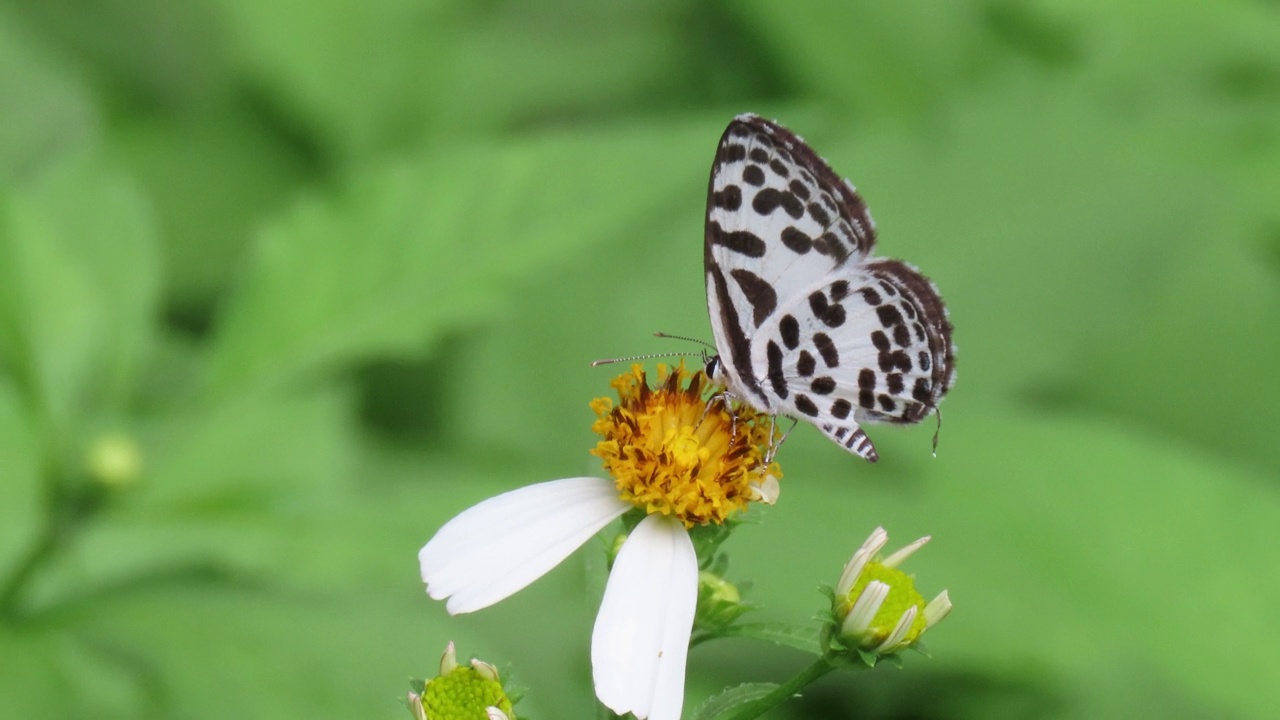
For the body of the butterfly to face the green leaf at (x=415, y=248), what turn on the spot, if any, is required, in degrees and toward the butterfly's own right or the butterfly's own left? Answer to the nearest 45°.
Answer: approximately 45° to the butterfly's own right

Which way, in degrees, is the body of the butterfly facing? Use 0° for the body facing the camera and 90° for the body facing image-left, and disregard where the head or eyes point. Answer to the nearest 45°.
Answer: approximately 90°

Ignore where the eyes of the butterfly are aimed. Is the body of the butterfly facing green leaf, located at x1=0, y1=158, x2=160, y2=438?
yes

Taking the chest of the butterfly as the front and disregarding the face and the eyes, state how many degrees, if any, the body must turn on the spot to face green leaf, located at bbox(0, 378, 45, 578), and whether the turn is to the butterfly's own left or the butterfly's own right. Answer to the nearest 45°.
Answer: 0° — it already faces it
